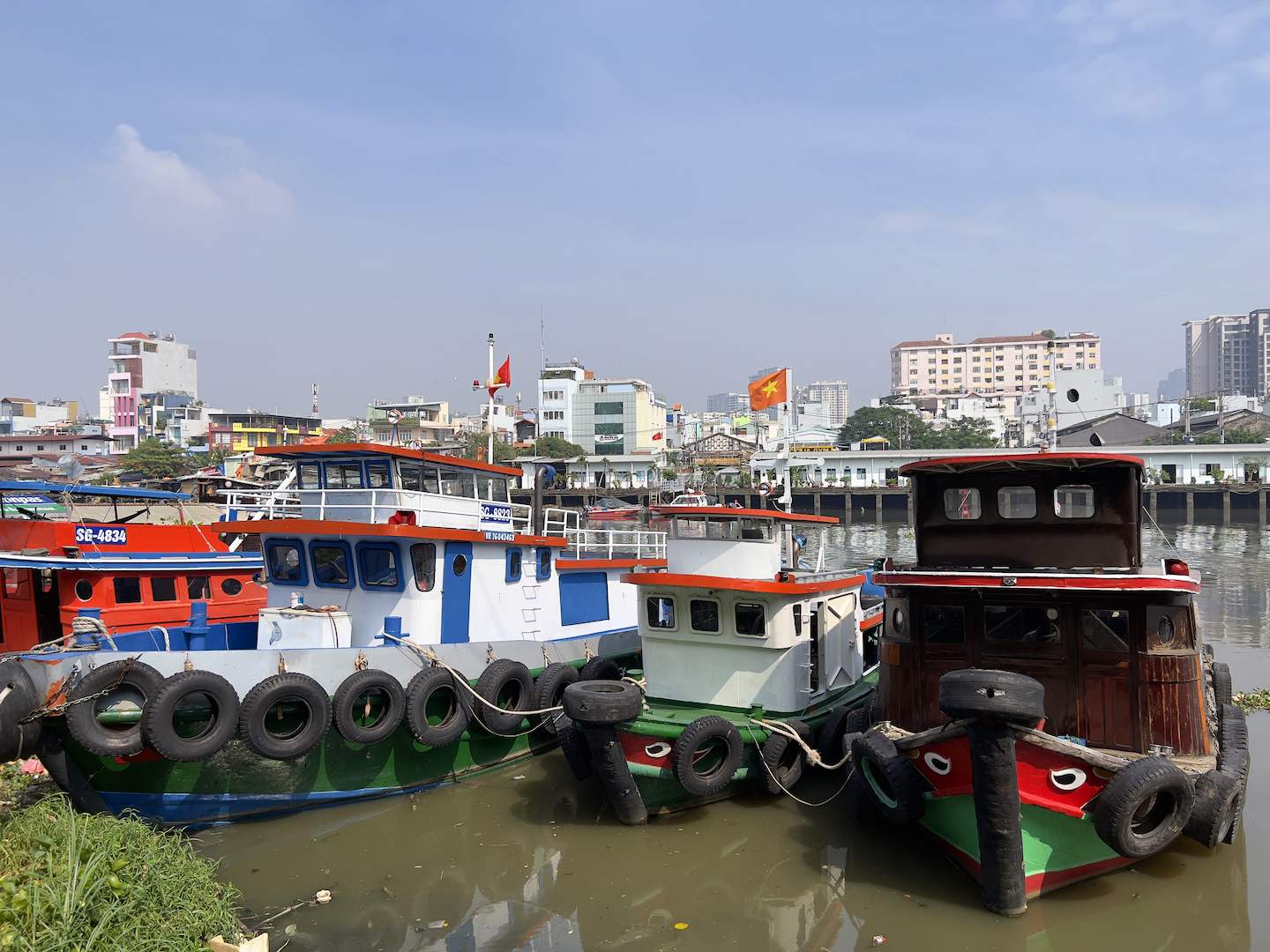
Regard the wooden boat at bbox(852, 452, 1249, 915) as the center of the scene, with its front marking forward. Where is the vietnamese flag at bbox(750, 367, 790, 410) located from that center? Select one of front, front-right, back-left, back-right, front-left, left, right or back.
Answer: back-right

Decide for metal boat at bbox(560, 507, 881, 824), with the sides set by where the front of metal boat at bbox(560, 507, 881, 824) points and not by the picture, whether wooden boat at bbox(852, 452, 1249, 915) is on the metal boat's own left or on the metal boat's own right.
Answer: on the metal boat's own left

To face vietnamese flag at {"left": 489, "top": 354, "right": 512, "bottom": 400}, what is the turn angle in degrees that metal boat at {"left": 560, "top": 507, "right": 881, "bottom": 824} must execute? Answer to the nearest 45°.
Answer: approximately 90° to its right

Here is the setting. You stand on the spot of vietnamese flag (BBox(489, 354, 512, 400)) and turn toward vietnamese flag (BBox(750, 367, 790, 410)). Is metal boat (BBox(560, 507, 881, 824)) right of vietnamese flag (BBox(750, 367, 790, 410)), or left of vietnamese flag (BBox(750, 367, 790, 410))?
right

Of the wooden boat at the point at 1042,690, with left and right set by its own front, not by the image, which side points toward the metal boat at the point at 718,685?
right

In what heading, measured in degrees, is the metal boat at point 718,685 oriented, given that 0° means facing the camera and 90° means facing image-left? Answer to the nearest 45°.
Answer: approximately 45°

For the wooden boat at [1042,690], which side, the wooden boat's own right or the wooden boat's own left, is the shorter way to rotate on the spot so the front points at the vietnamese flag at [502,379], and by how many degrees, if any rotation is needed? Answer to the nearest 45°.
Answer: approximately 135° to the wooden boat's own right
